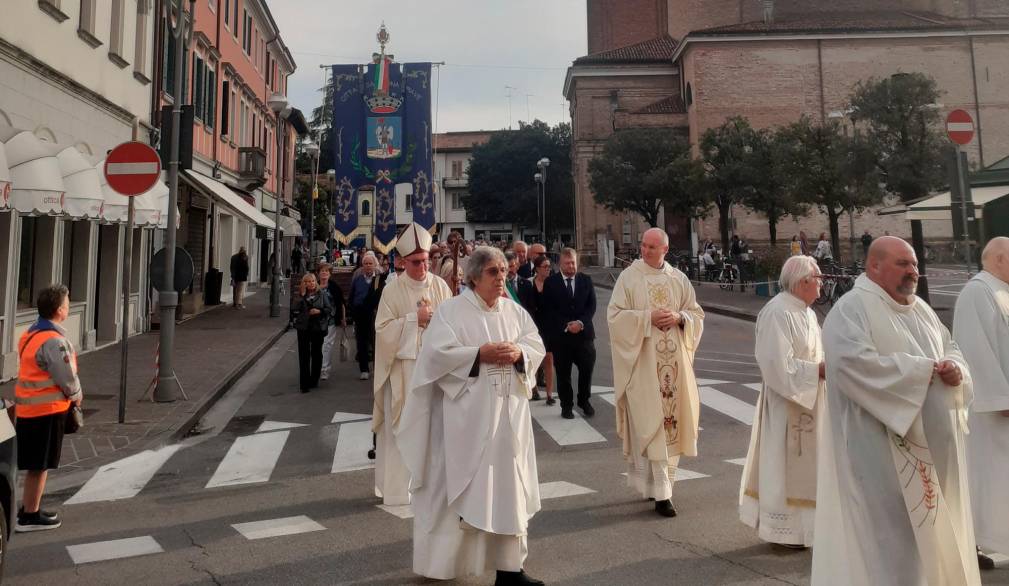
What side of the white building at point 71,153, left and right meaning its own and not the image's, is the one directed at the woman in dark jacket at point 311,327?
front

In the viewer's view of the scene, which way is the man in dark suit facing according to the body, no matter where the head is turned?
toward the camera

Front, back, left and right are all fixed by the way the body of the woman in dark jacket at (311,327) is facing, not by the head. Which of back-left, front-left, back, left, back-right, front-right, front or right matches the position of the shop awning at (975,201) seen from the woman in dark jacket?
left

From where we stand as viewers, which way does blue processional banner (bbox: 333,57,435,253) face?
facing the viewer

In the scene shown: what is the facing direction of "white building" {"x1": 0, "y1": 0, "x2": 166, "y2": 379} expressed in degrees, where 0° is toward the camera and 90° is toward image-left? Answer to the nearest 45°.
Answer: approximately 315°

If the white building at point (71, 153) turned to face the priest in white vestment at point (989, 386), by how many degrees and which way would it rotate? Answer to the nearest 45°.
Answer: approximately 45° to its right

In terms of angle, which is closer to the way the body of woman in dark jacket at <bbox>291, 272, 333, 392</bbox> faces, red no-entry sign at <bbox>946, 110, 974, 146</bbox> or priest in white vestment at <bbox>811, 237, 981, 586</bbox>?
the priest in white vestment

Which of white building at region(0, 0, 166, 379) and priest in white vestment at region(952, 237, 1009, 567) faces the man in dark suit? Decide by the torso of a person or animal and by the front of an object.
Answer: the white building

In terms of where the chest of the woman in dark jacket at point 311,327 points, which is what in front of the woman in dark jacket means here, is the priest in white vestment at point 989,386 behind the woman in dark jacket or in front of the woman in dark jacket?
in front

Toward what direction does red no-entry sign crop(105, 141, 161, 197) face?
toward the camera

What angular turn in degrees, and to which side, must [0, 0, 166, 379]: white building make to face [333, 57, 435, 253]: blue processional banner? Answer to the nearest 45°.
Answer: approximately 45° to its left
